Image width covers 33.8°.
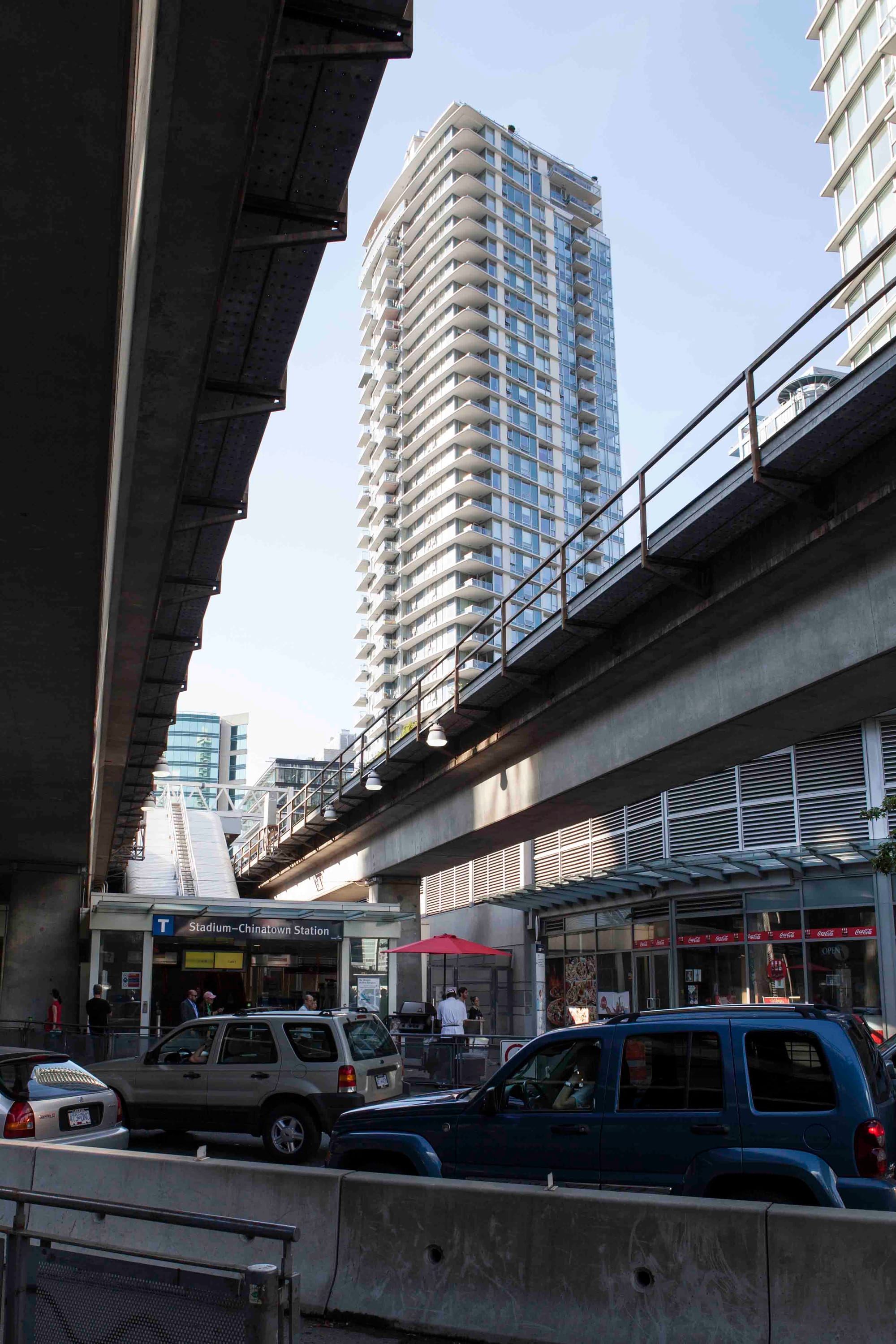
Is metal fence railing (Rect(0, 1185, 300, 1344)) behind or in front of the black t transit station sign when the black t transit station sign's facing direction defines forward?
in front

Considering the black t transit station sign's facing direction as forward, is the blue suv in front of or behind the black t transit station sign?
in front

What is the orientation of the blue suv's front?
to the viewer's left

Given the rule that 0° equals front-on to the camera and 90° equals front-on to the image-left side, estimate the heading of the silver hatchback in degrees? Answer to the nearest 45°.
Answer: approximately 135°

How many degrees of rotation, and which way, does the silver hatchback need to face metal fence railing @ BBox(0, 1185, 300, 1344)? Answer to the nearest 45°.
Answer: approximately 135° to its left

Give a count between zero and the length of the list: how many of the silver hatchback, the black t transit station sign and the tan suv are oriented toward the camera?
1

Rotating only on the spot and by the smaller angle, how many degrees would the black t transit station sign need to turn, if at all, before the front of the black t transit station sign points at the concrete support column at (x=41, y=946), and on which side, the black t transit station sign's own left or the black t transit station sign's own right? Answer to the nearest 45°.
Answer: approximately 135° to the black t transit station sign's own right

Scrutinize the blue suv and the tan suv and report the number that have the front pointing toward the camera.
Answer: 0

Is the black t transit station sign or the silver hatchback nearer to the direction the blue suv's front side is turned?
the silver hatchback

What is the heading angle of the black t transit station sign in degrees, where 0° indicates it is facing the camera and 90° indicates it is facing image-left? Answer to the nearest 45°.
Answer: approximately 0°

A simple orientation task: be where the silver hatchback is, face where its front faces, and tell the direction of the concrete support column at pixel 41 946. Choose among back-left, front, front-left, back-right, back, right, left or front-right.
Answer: front-right

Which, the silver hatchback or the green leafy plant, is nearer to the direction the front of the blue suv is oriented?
the silver hatchback

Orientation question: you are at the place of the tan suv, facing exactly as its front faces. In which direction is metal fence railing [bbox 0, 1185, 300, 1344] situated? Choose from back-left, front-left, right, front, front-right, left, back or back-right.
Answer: back-left

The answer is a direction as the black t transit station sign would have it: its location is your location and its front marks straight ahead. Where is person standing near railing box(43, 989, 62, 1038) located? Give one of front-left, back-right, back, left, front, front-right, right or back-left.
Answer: right
